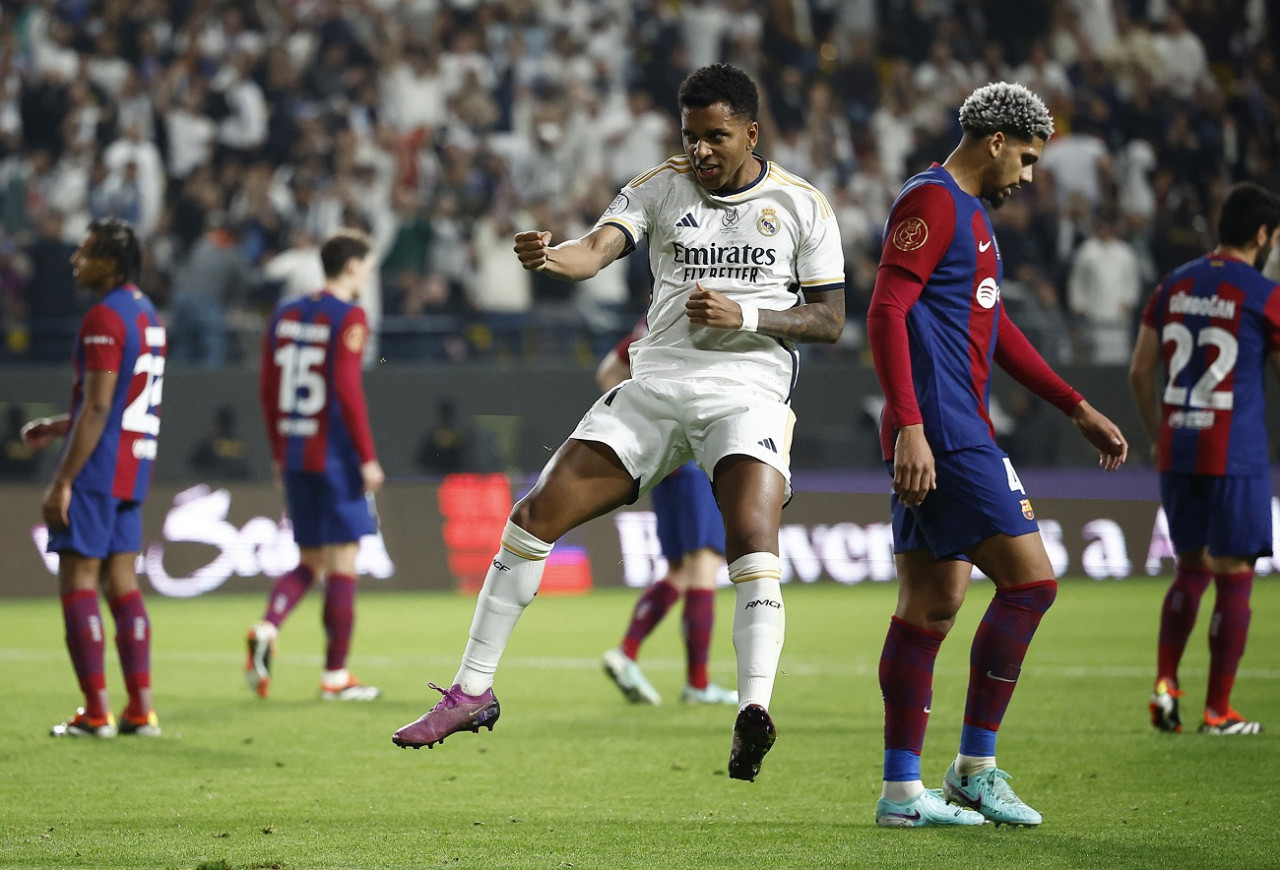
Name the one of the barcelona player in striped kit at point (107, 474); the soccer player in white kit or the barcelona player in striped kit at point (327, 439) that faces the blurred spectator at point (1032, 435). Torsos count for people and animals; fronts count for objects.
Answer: the barcelona player in striped kit at point (327, 439)

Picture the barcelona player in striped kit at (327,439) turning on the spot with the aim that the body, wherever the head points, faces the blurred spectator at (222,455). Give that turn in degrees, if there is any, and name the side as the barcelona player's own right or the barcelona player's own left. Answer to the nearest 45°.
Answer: approximately 45° to the barcelona player's own left

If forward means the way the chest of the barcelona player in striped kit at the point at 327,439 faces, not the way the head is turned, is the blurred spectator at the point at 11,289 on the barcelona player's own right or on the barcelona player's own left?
on the barcelona player's own left

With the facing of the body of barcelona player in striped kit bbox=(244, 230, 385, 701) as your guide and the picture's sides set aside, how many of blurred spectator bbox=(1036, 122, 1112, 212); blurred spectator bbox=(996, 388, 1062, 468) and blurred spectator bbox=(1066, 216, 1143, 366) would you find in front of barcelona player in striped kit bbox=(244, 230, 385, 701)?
3

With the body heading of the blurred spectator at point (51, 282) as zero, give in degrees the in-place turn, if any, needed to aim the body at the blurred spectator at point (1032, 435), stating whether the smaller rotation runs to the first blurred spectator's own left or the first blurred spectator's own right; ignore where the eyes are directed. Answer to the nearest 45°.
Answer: approximately 90° to the first blurred spectator's own left

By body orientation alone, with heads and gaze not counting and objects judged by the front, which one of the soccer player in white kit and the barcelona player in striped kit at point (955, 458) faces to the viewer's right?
the barcelona player in striped kit

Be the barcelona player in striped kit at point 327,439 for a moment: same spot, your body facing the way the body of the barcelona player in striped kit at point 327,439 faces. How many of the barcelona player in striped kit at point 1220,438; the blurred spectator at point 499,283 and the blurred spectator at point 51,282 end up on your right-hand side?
1

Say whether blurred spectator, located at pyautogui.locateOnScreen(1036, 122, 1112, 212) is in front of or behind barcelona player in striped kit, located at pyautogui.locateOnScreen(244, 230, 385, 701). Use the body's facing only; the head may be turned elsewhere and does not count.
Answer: in front

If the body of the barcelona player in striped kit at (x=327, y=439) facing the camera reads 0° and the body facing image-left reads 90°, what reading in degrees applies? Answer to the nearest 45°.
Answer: approximately 225°

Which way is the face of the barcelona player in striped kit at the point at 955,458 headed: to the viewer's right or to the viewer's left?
to the viewer's right

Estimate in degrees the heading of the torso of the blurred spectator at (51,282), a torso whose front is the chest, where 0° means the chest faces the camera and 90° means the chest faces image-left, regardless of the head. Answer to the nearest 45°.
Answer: approximately 0°

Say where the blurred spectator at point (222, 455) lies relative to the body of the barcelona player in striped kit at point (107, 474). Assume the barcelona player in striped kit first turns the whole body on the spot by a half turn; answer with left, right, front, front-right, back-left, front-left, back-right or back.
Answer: back-left

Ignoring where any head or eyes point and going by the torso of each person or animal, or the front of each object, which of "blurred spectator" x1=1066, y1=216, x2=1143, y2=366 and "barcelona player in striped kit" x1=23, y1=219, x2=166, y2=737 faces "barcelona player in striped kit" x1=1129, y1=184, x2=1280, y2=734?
the blurred spectator

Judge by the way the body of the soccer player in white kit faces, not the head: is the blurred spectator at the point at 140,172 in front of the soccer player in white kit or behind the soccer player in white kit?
behind

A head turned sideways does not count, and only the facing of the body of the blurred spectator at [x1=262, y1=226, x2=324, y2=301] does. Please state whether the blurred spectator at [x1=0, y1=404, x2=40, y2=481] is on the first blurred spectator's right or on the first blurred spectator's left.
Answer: on the first blurred spectator's right

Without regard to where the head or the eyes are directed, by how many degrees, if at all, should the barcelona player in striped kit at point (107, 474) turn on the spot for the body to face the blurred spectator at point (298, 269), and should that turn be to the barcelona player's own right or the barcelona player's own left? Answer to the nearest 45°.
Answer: approximately 45° to the barcelona player's own right
